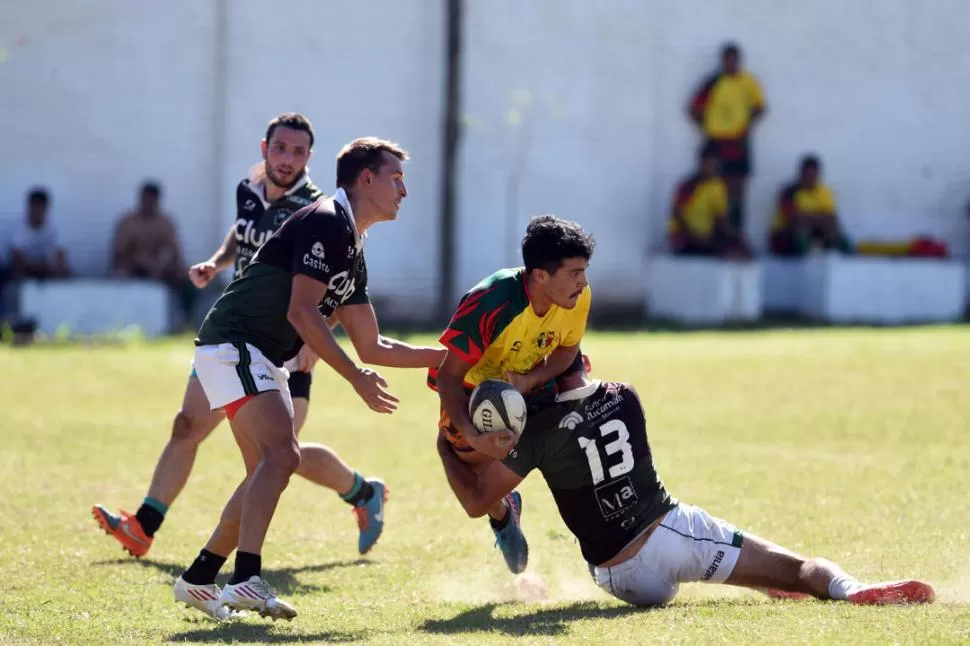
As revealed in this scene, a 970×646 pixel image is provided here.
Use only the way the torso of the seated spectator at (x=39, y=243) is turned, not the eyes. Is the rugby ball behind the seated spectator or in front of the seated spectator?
in front

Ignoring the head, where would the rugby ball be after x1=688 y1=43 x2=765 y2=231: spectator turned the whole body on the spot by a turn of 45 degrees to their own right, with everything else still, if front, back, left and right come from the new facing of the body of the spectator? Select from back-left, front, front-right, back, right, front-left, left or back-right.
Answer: front-left

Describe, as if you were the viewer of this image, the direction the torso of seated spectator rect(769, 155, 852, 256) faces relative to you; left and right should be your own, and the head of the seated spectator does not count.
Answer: facing the viewer

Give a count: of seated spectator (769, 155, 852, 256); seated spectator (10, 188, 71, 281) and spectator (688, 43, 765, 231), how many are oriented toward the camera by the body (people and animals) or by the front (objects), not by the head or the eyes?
3

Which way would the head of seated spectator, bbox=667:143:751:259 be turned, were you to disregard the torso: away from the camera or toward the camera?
toward the camera

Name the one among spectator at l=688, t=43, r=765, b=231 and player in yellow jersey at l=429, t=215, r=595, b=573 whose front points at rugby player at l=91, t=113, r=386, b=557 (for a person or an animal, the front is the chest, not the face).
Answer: the spectator

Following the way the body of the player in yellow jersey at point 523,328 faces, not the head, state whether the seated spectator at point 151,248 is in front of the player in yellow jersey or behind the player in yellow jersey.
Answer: behind

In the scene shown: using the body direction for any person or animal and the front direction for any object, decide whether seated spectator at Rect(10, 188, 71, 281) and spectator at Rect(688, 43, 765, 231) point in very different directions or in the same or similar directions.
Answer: same or similar directions

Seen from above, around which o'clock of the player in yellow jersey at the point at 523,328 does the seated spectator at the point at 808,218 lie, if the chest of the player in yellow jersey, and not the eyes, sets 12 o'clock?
The seated spectator is roughly at 8 o'clock from the player in yellow jersey.

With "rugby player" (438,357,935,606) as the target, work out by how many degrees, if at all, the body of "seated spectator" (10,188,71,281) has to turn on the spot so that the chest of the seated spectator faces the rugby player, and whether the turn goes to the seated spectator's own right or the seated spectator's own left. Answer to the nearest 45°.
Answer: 0° — they already face them

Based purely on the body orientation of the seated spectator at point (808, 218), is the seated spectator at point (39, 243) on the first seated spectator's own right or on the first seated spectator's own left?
on the first seated spectator's own right

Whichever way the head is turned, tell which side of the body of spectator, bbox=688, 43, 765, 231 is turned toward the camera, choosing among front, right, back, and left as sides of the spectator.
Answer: front

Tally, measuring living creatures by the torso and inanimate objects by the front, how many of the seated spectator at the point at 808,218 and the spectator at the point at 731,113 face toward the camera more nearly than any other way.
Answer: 2

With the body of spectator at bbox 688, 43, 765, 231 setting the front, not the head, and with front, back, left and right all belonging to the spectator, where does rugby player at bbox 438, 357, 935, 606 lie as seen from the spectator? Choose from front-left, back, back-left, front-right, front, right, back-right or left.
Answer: front
